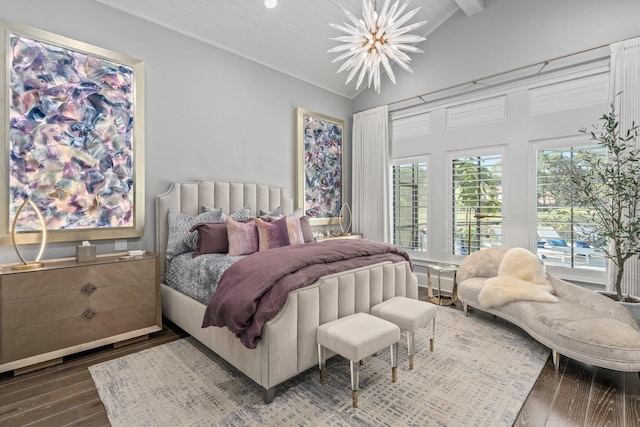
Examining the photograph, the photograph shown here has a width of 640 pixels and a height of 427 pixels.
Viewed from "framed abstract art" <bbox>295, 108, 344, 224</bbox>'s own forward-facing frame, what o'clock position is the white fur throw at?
The white fur throw is roughly at 12 o'clock from the framed abstract art.

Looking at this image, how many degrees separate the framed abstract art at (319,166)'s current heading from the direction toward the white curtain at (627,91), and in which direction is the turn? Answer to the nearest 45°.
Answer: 0° — it already faces it

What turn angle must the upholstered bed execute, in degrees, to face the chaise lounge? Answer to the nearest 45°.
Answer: approximately 45° to its left

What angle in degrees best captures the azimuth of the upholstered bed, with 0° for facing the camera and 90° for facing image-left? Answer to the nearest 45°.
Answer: approximately 315°

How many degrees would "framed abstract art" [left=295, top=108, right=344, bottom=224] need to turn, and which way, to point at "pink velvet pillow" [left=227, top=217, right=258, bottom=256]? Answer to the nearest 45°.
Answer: approximately 45° to its right

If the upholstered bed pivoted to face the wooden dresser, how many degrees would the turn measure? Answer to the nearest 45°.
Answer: approximately 135° to its right

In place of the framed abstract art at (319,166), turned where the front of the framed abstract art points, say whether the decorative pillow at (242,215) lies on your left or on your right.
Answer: on your right

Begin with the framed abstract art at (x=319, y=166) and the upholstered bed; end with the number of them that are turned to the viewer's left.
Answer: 0

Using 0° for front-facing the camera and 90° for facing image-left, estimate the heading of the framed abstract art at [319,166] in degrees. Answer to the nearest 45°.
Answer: approximately 315°
